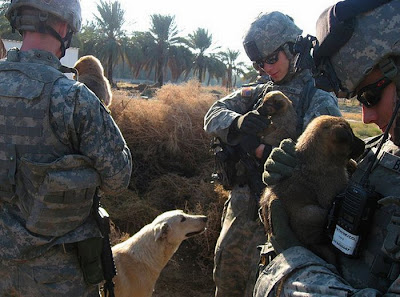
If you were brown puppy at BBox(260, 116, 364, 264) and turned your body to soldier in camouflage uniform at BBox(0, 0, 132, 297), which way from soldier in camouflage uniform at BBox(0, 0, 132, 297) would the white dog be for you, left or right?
right

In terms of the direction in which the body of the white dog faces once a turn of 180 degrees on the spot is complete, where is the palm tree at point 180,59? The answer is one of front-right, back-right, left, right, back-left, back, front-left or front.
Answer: right

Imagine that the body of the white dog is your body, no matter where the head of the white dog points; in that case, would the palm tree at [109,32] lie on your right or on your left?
on your left

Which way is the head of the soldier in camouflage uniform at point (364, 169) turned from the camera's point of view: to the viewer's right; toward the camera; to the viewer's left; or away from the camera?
to the viewer's left

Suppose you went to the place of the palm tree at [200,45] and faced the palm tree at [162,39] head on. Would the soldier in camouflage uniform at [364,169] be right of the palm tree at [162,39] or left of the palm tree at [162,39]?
left

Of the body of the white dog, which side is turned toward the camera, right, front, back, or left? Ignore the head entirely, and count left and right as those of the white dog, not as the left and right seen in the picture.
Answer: right

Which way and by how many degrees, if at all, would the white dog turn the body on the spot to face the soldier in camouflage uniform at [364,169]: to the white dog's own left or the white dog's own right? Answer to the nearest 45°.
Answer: approximately 90° to the white dog's own right

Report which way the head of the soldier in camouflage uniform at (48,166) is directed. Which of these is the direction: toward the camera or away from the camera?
away from the camera
